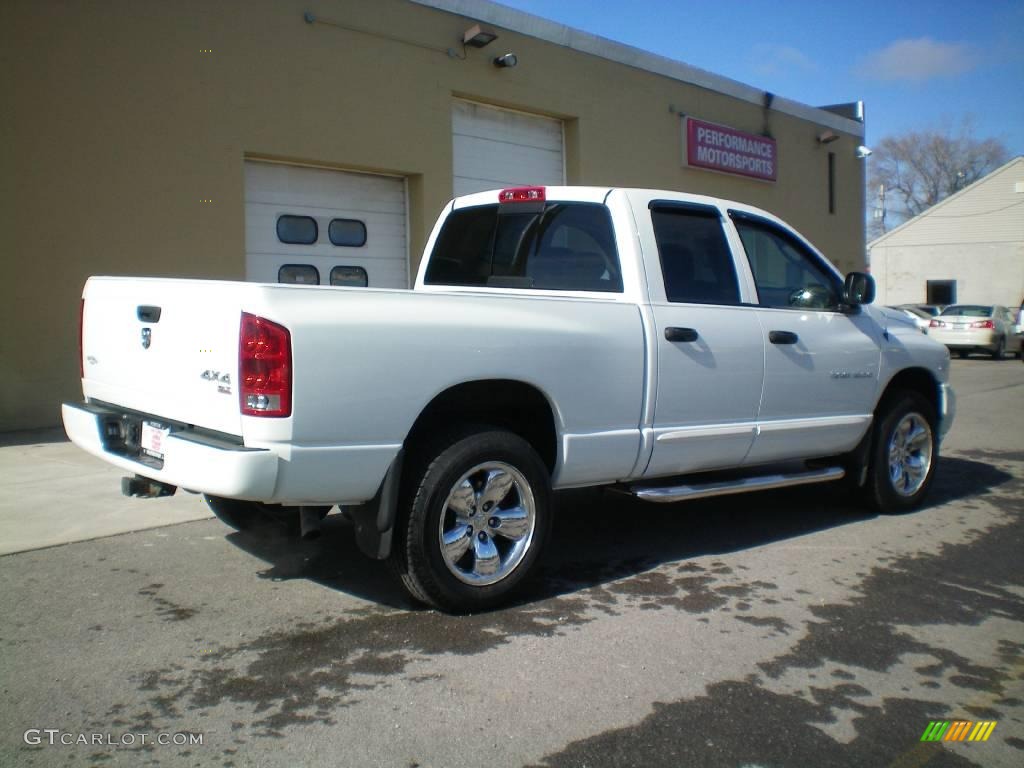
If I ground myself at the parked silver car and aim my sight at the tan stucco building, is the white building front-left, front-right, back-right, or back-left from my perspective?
back-right

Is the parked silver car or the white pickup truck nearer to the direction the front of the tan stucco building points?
the white pickup truck

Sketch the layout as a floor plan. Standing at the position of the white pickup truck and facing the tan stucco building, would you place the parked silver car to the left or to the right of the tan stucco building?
right

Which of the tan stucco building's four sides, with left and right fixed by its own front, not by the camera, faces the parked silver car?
left

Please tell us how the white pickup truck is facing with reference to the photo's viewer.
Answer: facing away from the viewer and to the right of the viewer

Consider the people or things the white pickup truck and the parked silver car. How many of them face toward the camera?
0

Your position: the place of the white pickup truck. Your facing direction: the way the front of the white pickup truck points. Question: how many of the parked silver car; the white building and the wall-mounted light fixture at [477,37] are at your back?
0

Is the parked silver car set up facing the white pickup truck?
no

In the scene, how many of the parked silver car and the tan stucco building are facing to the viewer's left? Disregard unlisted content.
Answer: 0

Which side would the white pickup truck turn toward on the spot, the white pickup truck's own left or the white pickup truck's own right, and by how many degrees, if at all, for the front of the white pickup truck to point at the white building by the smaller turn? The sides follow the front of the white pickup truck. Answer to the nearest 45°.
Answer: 0° — it already faces it

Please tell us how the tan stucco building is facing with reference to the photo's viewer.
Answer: facing the viewer and to the right of the viewer

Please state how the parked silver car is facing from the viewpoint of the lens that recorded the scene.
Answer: facing away from the viewer and to the right of the viewer

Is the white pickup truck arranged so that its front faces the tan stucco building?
no

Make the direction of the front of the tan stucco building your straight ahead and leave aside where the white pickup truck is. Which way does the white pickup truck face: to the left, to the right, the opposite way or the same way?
to the left

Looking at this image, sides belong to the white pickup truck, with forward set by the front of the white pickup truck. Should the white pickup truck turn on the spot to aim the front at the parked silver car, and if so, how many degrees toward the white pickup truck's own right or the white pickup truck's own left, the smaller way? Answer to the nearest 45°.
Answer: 0° — it already faces it
